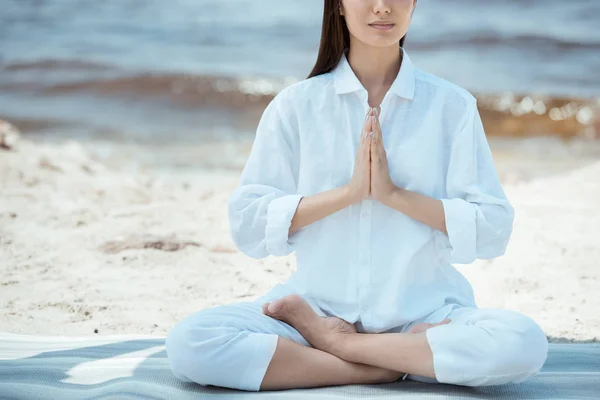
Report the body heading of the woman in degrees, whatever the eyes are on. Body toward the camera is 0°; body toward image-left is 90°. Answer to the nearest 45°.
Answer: approximately 0°
